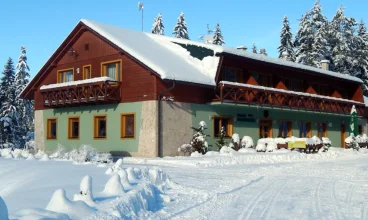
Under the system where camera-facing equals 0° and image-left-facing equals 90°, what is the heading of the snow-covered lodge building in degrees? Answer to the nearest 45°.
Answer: approximately 315°

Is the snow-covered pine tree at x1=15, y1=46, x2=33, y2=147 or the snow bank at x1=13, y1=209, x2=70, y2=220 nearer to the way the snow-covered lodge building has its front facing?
the snow bank

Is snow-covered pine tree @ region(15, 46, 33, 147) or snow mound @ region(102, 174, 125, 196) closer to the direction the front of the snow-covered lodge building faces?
the snow mound

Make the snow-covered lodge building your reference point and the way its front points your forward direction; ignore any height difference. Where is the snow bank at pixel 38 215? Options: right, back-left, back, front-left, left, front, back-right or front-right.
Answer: front-right
